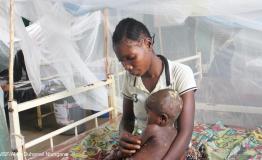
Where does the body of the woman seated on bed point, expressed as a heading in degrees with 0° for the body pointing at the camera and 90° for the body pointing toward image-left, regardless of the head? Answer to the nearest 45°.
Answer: approximately 45°

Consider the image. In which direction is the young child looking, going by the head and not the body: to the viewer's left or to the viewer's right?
to the viewer's left

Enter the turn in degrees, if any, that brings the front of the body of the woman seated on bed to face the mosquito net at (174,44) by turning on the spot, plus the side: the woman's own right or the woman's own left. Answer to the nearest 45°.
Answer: approximately 135° to the woman's own right
